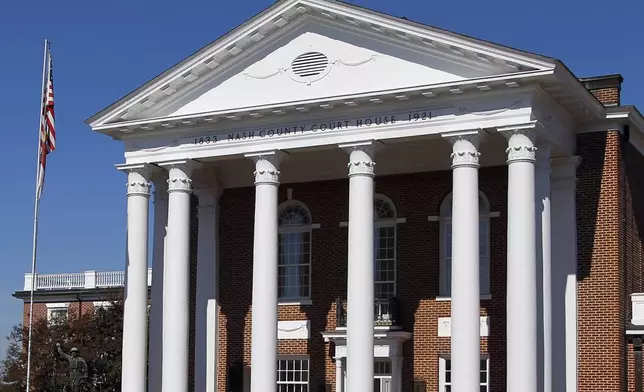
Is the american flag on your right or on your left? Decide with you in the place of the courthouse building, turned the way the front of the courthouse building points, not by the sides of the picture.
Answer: on your right

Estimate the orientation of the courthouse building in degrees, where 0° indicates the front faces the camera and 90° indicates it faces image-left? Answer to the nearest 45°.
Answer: approximately 45°
